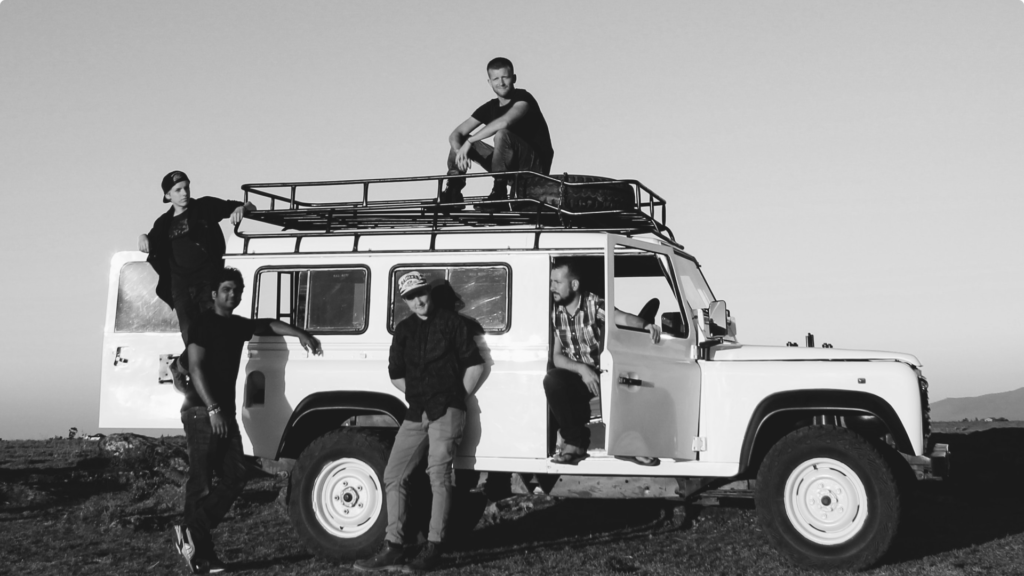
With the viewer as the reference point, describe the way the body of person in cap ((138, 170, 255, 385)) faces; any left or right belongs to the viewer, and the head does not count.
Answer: facing the viewer

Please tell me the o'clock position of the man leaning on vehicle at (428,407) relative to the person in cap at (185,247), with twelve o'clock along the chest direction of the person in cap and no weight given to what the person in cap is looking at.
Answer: The man leaning on vehicle is roughly at 10 o'clock from the person in cap.

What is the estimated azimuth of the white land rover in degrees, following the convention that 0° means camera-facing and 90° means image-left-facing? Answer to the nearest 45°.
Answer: approximately 270°

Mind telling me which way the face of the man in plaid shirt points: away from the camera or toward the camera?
toward the camera

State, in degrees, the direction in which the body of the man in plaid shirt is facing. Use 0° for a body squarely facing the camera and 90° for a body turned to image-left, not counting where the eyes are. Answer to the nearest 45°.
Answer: approximately 45°

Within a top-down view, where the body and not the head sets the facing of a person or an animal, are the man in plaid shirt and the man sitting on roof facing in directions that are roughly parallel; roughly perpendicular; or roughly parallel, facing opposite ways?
roughly parallel
